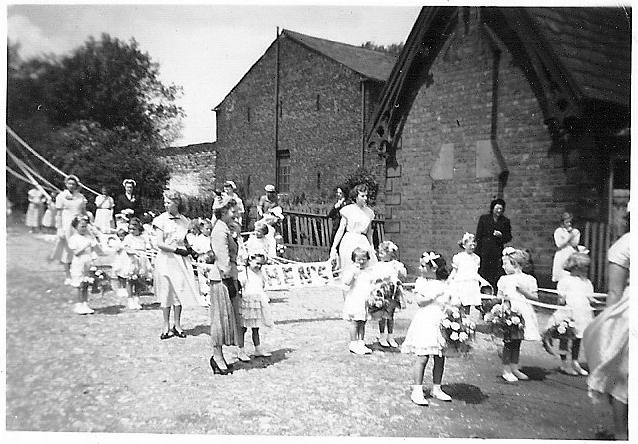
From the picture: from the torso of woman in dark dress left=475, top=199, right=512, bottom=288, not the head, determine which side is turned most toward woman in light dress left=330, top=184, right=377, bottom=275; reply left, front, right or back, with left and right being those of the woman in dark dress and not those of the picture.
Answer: right

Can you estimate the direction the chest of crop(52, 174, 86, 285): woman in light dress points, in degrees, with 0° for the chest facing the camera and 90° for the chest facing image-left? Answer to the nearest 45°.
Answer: approximately 0°

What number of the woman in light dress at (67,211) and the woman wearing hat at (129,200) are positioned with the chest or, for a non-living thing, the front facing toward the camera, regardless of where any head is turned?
2

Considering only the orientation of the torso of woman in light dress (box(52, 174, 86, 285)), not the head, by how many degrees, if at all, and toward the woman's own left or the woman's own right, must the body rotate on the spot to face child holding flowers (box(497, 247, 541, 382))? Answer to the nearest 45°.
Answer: approximately 45° to the woman's own left

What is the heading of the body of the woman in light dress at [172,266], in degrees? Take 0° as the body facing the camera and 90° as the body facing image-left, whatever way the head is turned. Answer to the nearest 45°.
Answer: approximately 315°

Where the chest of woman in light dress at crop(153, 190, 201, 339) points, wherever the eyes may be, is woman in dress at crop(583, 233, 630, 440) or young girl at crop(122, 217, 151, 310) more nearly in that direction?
the woman in dress

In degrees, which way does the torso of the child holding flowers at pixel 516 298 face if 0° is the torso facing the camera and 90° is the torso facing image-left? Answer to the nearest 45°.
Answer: approximately 45°

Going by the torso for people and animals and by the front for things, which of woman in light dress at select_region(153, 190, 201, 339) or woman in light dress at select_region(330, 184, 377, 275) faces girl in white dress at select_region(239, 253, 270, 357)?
woman in light dress at select_region(153, 190, 201, 339)
